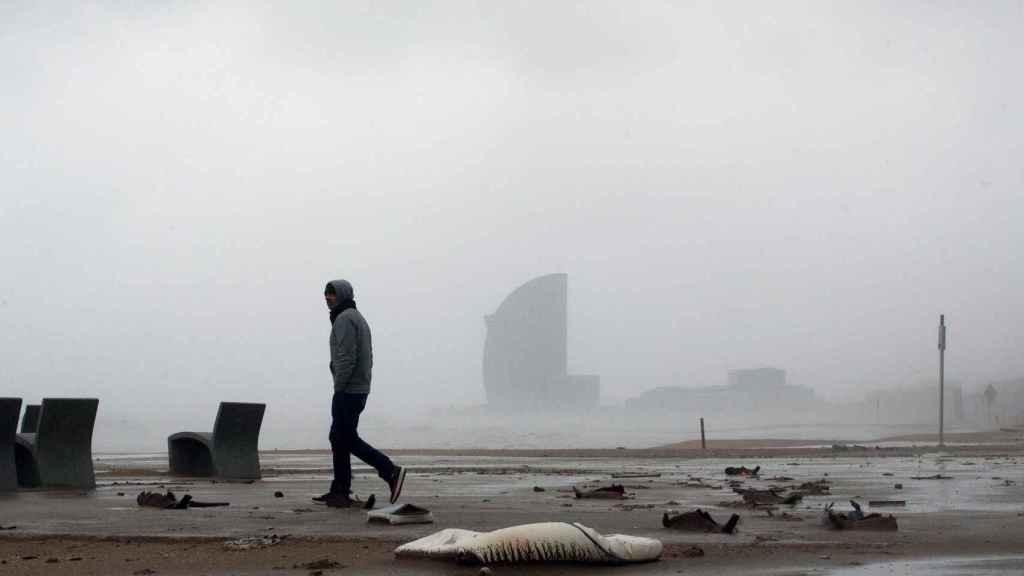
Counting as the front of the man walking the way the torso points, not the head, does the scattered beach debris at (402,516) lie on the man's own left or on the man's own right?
on the man's own left

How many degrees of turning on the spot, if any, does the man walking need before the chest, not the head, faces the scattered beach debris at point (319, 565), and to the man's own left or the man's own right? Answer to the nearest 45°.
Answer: approximately 90° to the man's own left

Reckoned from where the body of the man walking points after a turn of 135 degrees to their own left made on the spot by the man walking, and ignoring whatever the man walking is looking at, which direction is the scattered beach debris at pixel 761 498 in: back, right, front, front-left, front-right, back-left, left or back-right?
front-left

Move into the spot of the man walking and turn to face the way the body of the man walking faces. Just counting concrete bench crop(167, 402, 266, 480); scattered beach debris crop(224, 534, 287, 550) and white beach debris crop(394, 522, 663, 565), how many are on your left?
2

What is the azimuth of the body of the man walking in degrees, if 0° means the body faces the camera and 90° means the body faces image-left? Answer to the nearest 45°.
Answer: approximately 90°

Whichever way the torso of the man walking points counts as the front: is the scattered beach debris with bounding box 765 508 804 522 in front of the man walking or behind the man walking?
behind

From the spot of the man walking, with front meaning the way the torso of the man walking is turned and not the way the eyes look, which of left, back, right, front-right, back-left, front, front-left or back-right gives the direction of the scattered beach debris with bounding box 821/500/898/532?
back-left

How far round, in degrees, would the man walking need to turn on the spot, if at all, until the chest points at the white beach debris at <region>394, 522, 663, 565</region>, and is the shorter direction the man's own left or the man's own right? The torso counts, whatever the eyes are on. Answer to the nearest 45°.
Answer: approximately 90° to the man's own left

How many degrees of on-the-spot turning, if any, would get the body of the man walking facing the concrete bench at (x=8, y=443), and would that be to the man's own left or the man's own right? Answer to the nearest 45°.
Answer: approximately 45° to the man's own right

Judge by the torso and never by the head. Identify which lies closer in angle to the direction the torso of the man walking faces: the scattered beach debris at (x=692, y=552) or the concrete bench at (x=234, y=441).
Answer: the concrete bench

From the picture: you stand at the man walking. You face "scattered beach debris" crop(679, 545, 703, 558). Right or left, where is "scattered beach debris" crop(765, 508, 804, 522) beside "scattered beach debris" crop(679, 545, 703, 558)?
left
